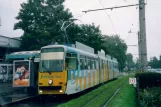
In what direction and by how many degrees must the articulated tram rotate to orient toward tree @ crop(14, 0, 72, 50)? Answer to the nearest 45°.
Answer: approximately 135° to its right

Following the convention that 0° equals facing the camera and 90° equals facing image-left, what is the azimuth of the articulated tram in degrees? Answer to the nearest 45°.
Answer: approximately 45°
